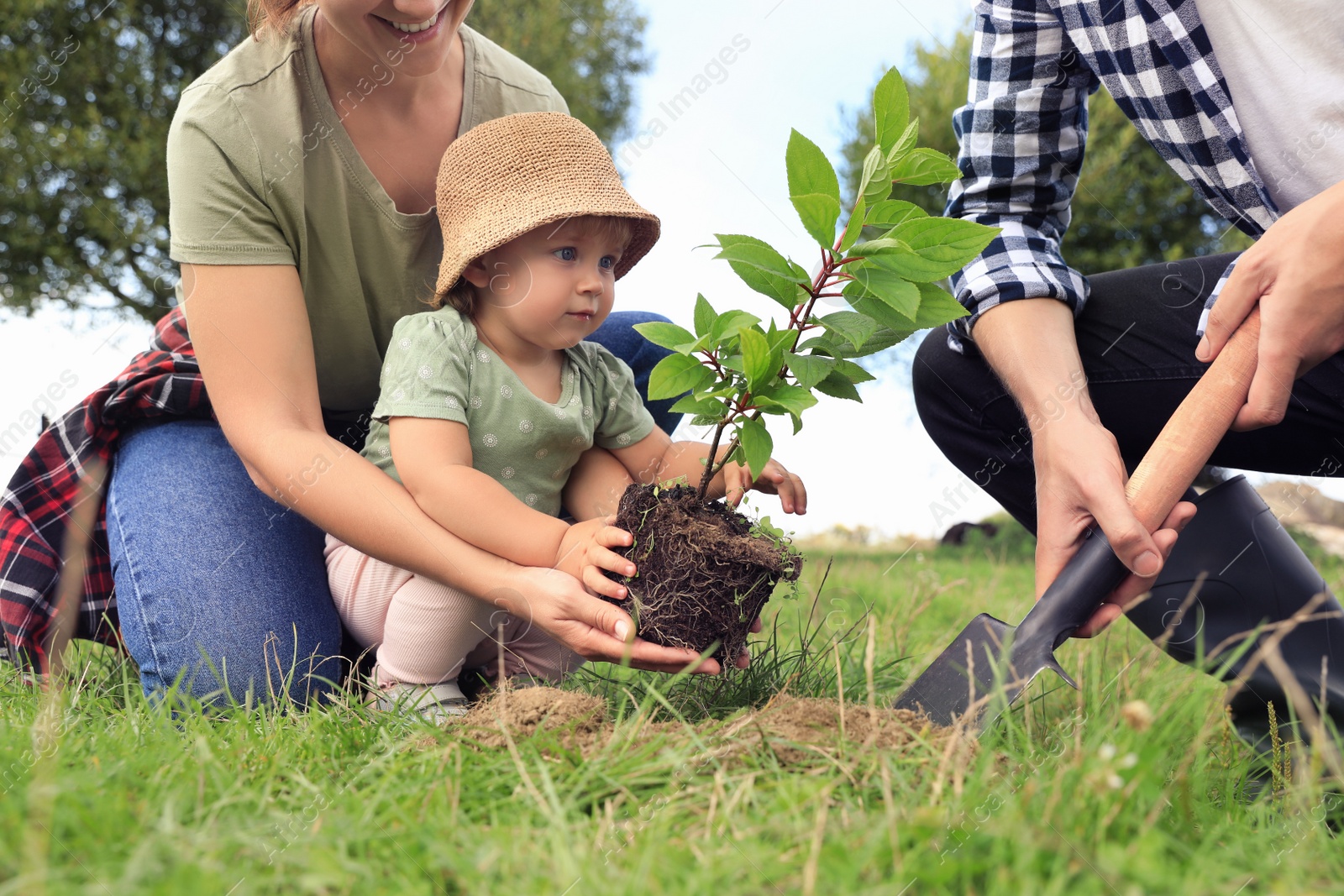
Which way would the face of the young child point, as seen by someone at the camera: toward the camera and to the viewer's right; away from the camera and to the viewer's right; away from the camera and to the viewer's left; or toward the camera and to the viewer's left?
toward the camera and to the viewer's right

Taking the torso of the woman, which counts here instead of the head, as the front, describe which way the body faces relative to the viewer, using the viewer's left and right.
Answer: facing the viewer and to the right of the viewer

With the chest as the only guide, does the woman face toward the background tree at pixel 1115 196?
no

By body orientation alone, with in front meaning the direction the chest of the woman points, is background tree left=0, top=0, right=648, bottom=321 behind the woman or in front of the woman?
behind

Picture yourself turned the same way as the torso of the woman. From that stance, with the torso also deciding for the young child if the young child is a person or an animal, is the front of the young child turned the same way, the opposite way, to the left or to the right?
the same way

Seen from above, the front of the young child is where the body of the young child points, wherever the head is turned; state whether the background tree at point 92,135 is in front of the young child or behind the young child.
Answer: behind

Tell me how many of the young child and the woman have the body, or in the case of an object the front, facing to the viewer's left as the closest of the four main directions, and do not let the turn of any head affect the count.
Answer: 0

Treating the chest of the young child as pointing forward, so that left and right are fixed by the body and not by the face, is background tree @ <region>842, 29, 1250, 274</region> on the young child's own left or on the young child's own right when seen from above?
on the young child's own left

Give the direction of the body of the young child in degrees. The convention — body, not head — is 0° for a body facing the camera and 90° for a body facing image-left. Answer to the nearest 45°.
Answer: approximately 315°

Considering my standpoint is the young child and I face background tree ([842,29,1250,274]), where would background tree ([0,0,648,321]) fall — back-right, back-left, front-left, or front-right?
front-left

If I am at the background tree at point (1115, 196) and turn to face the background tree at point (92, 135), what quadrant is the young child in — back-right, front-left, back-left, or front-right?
front-left
